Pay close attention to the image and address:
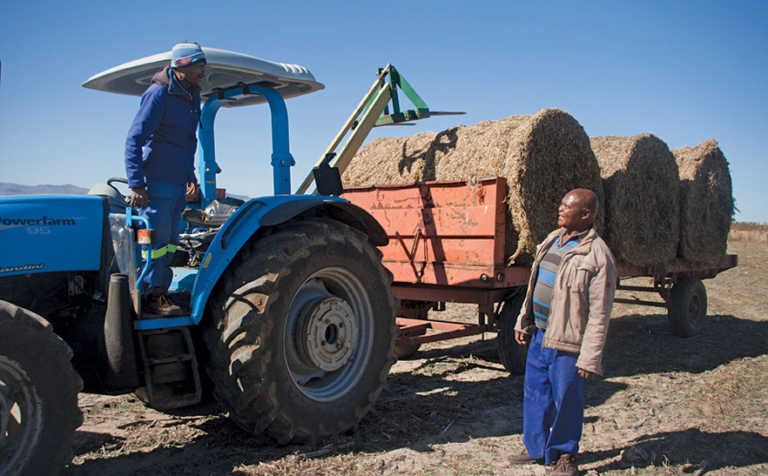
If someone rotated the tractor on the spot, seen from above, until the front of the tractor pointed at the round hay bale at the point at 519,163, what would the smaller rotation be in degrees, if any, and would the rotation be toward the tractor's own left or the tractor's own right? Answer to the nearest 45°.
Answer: approximately 180°

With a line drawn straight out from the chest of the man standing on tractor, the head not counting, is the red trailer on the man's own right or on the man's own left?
on the man's own left

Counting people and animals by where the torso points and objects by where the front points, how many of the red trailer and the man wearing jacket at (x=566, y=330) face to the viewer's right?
0

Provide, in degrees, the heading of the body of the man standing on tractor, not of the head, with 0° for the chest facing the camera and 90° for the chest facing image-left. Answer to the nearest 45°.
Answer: approximately 315°

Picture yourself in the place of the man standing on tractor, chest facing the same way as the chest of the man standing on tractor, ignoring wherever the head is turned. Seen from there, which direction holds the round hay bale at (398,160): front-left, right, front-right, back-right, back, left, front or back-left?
left

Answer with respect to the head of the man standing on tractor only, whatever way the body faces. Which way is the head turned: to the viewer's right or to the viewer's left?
to the viewer's right

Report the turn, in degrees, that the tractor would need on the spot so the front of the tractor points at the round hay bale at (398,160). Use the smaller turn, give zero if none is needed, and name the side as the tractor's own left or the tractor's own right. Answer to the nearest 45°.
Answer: approximately 180°

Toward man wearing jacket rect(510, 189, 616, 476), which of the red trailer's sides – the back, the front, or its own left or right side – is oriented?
left

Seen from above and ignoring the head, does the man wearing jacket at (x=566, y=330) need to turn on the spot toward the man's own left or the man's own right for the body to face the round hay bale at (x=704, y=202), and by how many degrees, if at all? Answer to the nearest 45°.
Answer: approximately 135° to the man's own right

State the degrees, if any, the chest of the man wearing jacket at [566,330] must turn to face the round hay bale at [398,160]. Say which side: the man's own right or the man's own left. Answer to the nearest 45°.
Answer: approximately 90° to the man's own right
